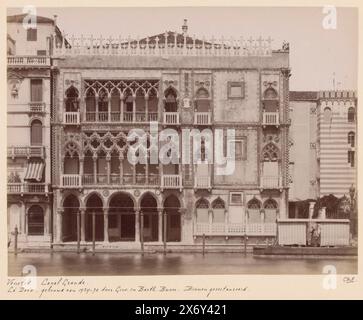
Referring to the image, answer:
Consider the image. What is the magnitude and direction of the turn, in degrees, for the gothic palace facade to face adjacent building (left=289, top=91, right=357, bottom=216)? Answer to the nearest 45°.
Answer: approximately 90° to its left

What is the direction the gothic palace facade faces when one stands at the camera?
facing the viewer
